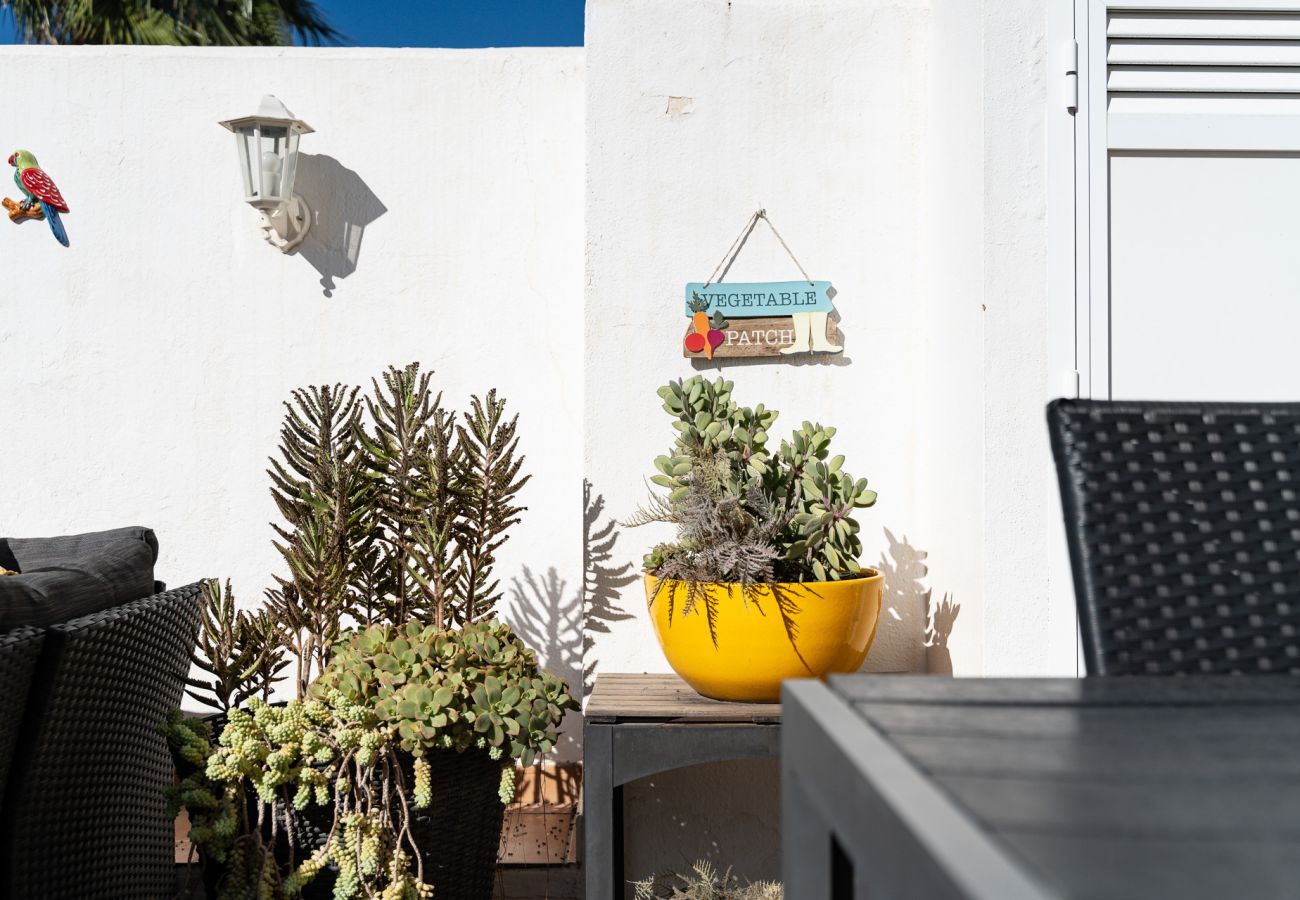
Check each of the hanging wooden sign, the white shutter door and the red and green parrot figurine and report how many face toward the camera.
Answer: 2

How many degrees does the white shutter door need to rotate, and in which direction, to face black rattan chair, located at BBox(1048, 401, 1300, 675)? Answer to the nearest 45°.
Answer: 0° — it already faces it

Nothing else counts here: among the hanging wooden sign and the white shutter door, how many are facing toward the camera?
2

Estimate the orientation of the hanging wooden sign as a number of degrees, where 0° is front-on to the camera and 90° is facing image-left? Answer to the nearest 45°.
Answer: approximately 0°

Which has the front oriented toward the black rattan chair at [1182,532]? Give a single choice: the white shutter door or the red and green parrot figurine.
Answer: the white shutter door
